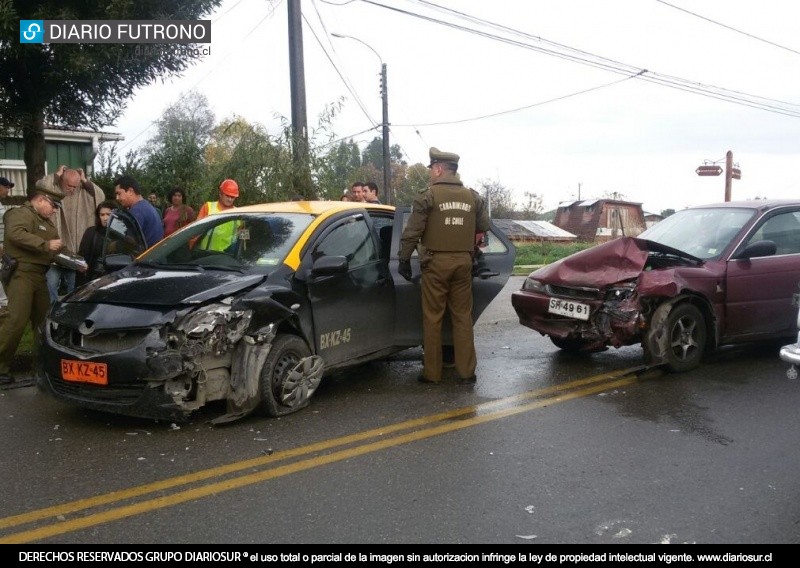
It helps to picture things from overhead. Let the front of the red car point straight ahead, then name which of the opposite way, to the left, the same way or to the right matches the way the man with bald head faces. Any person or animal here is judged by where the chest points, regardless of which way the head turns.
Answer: to the left

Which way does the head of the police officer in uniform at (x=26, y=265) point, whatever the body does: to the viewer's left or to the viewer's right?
to the viewer's right

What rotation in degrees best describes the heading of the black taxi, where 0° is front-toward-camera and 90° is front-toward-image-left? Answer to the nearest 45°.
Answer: approximately 45°

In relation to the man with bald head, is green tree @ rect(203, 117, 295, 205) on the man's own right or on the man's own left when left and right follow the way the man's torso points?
on the man's own left

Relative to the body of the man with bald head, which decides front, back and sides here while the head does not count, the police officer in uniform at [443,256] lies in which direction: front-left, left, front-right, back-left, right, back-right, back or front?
front-left

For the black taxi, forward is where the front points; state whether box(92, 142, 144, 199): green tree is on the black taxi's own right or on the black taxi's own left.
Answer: on the black taxi's own right

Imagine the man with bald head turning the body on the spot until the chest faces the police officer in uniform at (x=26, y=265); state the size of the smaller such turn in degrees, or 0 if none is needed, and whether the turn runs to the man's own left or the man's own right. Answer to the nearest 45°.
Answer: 0° — they already face them

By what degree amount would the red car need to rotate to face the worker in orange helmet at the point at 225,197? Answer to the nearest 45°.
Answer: approximately 45° to its right

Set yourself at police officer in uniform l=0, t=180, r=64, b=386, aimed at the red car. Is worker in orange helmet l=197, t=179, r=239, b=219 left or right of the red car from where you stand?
left

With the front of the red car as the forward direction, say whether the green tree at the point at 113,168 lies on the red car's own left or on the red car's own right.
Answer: on the red car's own right

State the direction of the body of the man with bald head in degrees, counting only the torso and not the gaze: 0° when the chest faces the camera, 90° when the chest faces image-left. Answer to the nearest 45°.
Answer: approximately 0°
